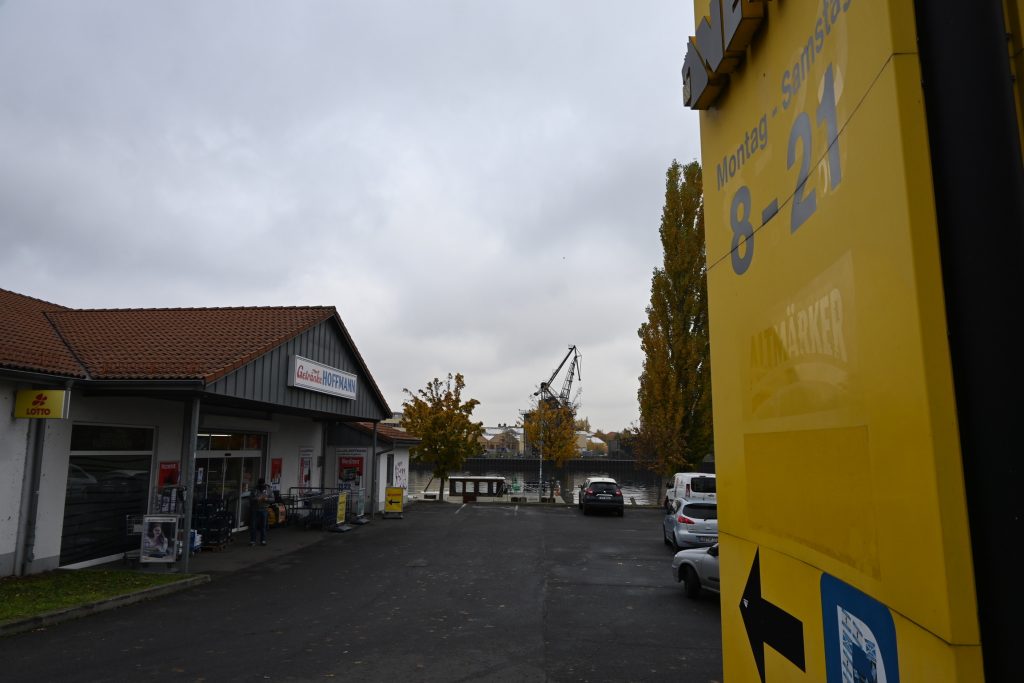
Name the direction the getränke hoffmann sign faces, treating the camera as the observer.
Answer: facing the viewer and to the right of the viewer

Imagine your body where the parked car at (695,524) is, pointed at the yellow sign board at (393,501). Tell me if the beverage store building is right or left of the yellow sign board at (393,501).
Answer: left

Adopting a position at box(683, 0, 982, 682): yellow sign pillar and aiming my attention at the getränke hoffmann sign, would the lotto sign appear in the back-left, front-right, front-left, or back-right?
front-left

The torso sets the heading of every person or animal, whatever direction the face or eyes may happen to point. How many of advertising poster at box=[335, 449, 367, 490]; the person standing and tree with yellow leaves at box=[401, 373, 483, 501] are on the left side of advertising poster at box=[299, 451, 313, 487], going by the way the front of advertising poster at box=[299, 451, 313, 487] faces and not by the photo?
2

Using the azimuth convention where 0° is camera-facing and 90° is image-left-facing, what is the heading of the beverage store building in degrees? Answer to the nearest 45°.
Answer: approximately 315°

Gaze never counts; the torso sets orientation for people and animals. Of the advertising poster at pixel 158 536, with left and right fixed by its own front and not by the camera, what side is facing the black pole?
front

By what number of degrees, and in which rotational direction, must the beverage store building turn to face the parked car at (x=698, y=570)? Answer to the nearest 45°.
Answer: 0° — it already faces it
